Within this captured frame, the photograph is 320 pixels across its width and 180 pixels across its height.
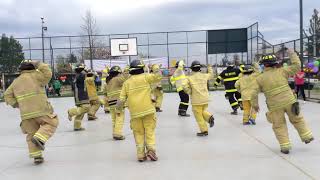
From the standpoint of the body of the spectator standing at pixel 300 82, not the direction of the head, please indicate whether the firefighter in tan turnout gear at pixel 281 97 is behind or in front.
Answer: in front

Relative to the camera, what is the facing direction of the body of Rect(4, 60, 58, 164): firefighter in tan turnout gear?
away from the camera

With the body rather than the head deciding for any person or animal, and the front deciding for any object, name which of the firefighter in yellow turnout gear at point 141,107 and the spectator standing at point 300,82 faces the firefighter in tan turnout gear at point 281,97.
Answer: the spectator standing

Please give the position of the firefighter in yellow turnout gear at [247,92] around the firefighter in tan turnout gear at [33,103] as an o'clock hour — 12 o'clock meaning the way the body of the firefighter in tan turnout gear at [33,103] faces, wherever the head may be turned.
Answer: the firefighter in yellow turnout gear at [247,92] is roughly at 2 o'clock from the firefighter in tan turnout gear at [33,103].

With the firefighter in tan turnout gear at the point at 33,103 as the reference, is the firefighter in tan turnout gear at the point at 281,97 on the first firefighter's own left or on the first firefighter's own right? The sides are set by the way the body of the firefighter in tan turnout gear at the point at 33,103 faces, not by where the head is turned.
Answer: on the first firefighter's own right

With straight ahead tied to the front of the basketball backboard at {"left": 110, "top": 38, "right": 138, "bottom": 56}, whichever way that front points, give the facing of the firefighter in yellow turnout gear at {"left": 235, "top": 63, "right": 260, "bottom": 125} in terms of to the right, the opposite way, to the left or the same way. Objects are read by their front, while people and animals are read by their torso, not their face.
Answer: the opposite way

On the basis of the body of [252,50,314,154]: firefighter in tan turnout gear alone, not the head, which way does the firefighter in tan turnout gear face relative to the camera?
away from the camera

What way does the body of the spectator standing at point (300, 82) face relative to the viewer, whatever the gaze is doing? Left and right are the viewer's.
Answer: facing the viewer

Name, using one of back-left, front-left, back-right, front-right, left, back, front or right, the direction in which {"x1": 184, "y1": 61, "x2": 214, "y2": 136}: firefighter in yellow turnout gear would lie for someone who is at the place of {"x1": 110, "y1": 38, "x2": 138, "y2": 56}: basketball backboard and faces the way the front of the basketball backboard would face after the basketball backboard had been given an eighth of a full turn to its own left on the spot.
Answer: front-right

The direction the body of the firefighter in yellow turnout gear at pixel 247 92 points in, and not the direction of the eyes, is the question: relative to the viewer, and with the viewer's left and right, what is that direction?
facing away from the viewer

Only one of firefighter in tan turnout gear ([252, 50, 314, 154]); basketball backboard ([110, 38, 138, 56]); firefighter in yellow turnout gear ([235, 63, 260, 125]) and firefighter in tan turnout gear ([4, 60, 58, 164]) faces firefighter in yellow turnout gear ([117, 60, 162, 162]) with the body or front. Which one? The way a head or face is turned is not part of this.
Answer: the basketball backboard

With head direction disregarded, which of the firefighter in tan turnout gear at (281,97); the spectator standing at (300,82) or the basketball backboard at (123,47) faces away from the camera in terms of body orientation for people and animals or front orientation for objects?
the firefighter in tan turnout gear

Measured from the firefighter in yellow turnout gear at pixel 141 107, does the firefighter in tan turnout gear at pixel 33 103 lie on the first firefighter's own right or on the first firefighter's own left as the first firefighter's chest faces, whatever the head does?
on the first firefighter's own left

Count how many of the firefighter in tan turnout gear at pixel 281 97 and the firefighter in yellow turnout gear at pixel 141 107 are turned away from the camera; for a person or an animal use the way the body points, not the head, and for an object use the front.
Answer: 2

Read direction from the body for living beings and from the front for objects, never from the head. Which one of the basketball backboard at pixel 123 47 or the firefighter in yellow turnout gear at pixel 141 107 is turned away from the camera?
the firefighter in yellow turnout gear

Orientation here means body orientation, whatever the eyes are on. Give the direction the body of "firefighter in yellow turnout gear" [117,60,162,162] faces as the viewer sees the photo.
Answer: away from the camera
